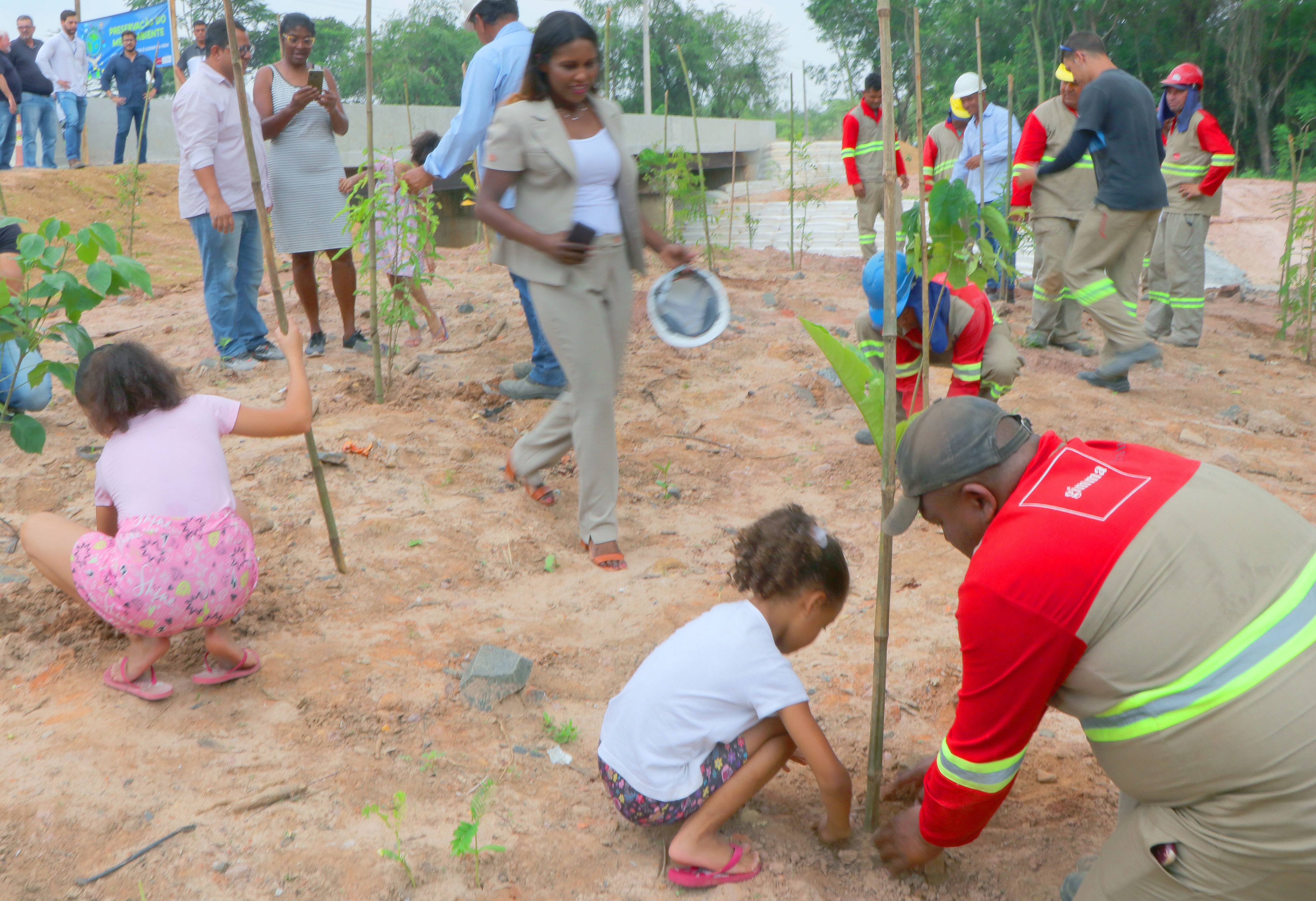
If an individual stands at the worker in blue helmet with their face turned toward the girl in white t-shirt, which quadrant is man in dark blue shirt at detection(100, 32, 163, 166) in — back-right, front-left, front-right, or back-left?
back-right

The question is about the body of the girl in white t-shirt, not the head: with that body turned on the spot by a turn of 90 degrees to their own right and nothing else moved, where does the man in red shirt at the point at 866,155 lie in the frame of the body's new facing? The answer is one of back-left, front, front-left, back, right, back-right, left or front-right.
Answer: back

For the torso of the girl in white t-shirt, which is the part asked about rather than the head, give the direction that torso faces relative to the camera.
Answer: to the viewer's right

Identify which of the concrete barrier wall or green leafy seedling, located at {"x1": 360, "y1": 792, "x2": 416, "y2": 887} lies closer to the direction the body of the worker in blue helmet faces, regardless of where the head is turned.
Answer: the green leafy seedling

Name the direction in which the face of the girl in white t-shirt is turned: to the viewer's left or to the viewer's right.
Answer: to the viewer's right

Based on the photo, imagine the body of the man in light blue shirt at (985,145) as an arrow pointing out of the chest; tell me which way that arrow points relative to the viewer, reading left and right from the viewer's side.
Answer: facing the viewer and to the left of the viewer

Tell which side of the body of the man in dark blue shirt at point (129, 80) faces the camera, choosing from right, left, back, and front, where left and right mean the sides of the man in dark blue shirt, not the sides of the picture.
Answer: front

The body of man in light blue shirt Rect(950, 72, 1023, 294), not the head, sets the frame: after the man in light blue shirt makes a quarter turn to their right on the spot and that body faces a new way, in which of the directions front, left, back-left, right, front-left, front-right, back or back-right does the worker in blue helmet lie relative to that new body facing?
back-left

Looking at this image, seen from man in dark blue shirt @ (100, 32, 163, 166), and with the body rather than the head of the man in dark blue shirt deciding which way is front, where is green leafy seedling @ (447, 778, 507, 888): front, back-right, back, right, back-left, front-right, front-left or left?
front

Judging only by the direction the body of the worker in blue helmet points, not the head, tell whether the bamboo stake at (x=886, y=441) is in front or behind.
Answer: in front

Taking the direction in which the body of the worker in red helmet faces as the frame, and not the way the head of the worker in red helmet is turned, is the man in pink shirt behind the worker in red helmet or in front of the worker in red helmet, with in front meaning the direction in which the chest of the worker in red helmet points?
in front

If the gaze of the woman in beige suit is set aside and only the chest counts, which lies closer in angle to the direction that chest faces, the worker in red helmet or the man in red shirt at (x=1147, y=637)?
the man in red shirt

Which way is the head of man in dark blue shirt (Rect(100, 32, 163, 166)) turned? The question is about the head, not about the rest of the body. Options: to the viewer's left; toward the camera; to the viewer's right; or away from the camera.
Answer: toward the camera

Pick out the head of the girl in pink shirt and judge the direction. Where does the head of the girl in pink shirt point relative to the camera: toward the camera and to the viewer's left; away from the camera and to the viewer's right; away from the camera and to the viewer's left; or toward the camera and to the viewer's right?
away from the camera and to the viewer's left

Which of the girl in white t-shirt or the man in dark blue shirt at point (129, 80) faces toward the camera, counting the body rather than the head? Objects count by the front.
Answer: the man in dark blue shirt
